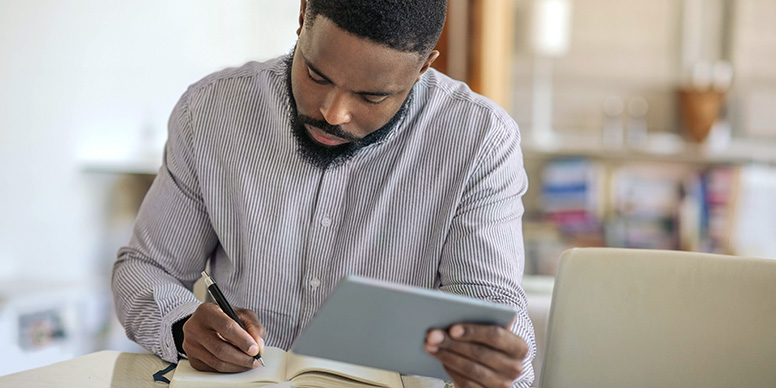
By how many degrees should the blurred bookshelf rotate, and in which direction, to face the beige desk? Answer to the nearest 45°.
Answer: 0° — it already faces it

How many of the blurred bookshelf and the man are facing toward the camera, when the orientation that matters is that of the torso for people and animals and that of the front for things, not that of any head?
2

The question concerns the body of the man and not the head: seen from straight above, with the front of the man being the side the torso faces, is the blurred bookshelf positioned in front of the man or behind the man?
behind

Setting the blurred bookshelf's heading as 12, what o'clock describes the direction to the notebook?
The notebook is roughly at 12 o'clock from the blurred bookshelf.

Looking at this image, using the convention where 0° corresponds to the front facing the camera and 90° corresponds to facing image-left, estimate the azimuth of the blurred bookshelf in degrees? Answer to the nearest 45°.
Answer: approximately 0°

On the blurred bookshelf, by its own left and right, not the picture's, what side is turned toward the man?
front

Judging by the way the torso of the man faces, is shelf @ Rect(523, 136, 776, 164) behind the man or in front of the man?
behind

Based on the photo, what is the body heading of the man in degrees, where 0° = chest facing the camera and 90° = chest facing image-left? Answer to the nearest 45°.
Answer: approximately 0°
